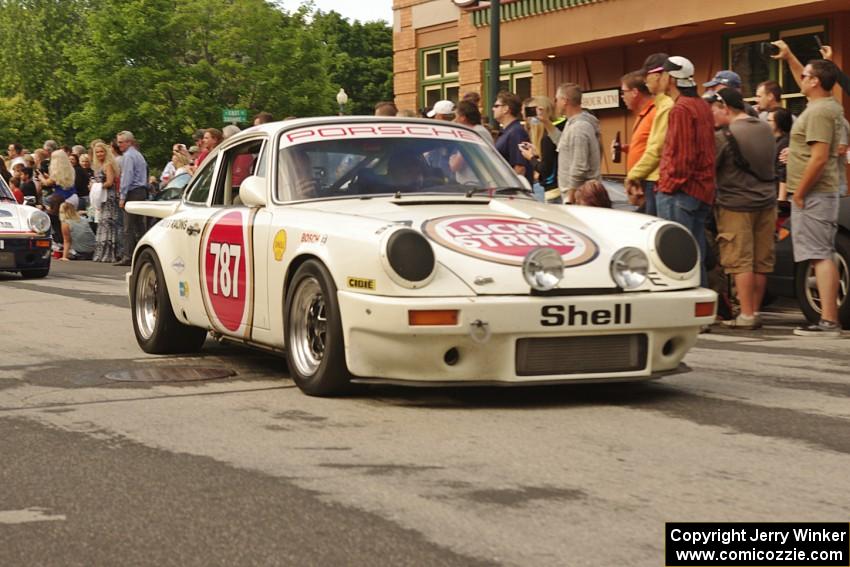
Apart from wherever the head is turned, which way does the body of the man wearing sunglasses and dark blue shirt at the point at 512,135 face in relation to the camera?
to the viewer's left

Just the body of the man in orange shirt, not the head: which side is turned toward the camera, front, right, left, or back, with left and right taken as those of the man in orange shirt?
left

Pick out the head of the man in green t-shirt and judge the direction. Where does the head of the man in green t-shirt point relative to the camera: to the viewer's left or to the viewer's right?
to the viewer's left

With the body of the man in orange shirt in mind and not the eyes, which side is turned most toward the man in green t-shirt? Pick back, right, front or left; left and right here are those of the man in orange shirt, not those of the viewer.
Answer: back

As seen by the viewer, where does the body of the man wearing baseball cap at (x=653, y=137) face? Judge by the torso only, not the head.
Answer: to the viewer's left

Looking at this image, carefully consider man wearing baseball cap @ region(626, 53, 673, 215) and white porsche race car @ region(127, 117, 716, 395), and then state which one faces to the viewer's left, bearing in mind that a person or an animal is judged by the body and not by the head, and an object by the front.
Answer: the man wearing baseball cap

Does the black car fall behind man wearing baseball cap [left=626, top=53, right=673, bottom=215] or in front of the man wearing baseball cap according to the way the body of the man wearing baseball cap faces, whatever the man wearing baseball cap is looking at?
behind

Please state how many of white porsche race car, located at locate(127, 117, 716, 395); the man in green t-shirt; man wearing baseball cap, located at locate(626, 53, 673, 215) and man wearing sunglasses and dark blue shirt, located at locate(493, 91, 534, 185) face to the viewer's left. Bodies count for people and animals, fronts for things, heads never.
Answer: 3

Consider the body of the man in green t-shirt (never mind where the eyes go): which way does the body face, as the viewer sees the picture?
to the viewer's left

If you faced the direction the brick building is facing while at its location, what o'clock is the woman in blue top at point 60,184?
The woman in blue top is roughly at 1 o'clock from the brick building.

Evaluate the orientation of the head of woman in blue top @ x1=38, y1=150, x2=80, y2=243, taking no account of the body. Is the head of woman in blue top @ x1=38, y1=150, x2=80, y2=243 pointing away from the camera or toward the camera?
away from the camera

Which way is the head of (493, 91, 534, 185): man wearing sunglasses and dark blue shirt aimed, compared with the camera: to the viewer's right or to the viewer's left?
to the viewer's left

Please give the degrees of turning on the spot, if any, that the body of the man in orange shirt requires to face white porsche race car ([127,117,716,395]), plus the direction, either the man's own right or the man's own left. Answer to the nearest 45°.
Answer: approximately 90° to the man's own left
